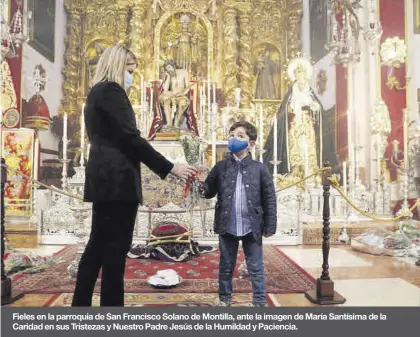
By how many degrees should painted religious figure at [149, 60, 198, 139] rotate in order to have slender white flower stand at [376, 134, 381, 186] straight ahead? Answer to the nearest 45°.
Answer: approximately 90° to its left

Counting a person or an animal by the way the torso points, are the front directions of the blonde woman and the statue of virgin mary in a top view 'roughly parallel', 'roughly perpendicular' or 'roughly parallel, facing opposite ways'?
roughly perpendicular

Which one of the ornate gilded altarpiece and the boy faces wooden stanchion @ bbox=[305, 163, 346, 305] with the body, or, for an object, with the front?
the ornate gilded altarpiece

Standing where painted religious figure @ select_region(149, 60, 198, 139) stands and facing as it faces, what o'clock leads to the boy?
The boy is roughly at 12 o'clock from the painted religious figure.

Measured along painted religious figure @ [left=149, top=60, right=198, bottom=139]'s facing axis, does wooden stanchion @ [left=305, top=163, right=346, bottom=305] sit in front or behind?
in front

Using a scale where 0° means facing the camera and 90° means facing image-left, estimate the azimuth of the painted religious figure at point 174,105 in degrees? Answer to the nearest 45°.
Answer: approximately 0°

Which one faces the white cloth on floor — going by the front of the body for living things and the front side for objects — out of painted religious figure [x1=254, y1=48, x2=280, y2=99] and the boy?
the painted religious figure

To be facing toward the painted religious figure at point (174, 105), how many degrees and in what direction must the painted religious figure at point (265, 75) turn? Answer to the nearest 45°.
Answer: approximately 45° to its right

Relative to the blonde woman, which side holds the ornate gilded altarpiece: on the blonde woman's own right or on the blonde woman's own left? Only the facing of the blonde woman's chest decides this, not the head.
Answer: on the blonde woman's own left

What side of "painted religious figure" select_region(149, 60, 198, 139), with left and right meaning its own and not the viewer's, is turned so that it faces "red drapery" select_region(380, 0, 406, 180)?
left

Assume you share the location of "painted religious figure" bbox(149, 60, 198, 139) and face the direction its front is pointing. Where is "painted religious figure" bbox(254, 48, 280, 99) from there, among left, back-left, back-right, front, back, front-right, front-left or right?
back-left
